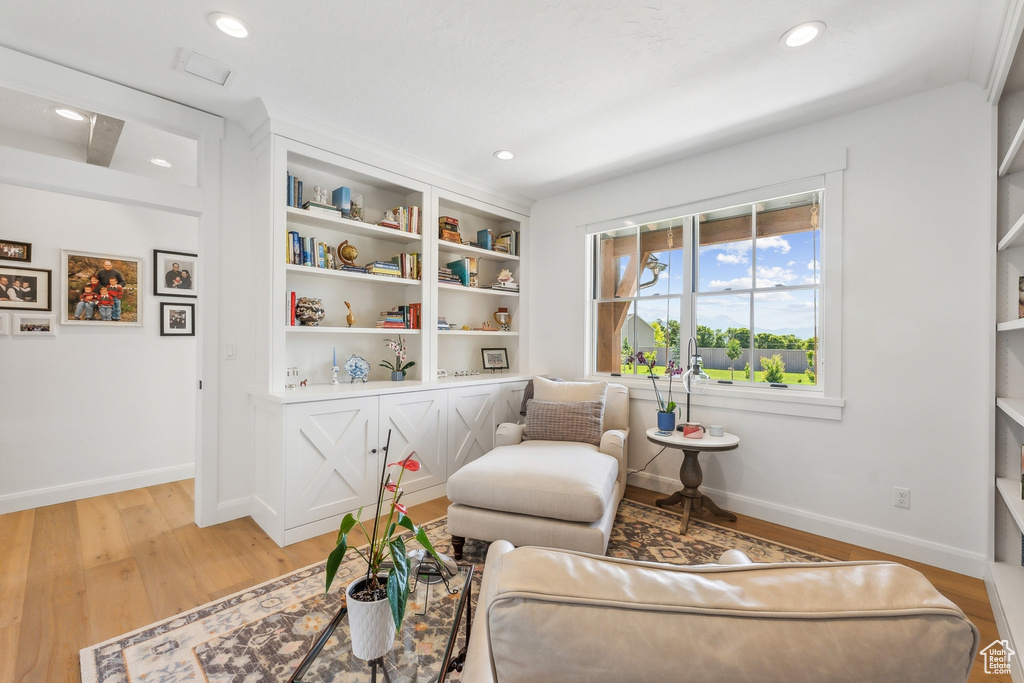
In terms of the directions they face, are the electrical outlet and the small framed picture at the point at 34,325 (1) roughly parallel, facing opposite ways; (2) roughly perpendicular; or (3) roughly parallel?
roughly perpendicular

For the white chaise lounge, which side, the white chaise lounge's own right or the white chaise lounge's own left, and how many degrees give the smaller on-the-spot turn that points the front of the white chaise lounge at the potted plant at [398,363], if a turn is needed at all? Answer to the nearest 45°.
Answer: approximately 90° to the white chaise lounge's own right

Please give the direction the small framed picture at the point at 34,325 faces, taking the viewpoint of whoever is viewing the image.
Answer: facing the viewer

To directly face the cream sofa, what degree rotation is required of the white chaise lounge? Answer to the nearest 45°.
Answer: approximately 45° to its left

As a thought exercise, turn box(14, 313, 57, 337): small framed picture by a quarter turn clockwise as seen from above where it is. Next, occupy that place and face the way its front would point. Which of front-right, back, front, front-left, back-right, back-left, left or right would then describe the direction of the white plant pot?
left

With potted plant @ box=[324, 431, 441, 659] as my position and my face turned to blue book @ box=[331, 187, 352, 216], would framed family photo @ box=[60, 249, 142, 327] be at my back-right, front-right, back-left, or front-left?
front-left

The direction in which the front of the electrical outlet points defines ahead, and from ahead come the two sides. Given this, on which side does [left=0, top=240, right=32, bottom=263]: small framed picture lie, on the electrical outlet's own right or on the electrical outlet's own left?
on the electrical outlet's own right

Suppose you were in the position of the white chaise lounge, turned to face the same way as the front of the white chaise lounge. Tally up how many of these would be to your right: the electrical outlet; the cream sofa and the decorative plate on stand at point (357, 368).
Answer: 1

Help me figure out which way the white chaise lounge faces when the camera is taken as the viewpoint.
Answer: facing the viewer and to the left of the viewer
